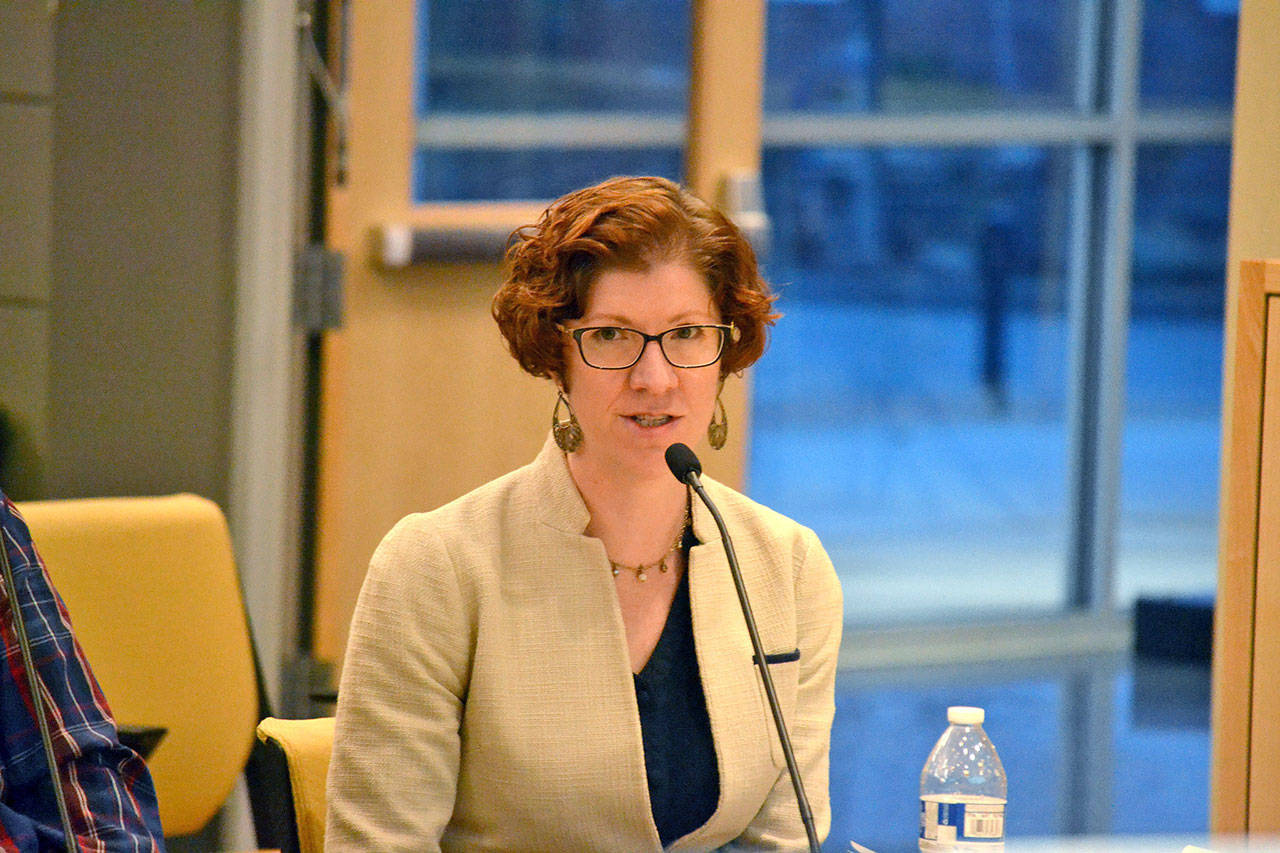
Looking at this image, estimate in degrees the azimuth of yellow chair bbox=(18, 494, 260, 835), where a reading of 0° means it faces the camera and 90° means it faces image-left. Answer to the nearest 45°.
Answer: approximately 0°
